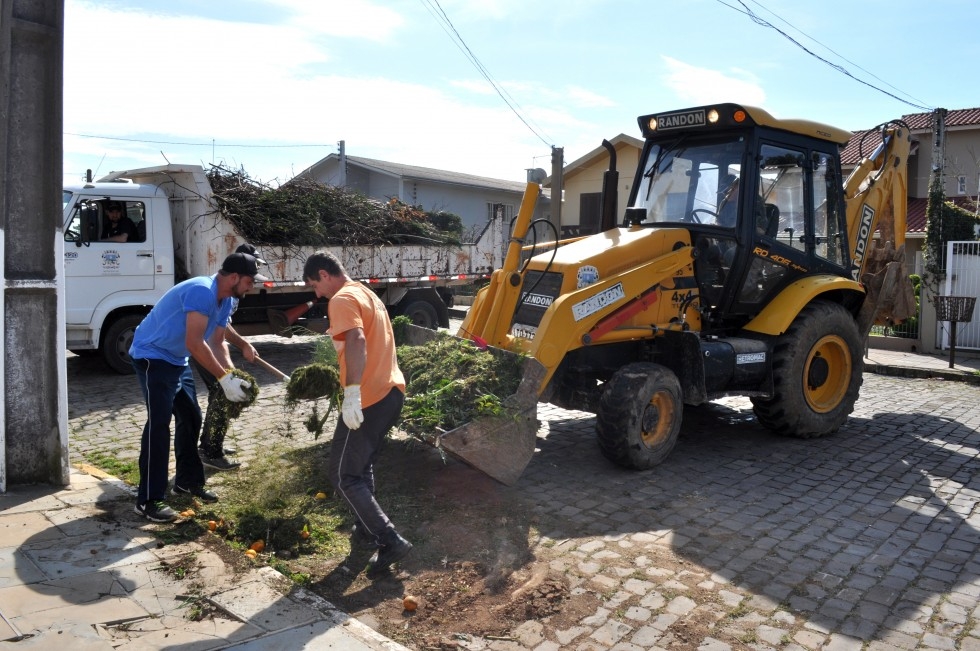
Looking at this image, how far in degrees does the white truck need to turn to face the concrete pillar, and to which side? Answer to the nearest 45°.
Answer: approximately 90° to its left

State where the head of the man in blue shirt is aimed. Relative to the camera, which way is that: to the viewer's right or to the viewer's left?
to the viewer's right

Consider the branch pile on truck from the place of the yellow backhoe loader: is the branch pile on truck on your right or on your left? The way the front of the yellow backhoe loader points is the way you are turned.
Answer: on your right

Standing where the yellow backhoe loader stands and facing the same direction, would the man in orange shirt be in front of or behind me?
in front

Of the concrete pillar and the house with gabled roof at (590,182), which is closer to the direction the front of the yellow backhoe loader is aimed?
the concrete pillar

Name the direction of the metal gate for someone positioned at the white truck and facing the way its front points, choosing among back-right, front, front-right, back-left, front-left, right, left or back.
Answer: back

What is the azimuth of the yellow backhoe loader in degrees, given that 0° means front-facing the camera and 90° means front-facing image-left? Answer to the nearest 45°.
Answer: approximately 45°

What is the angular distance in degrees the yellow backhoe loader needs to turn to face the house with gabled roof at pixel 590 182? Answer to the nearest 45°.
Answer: approximately 135° to its right

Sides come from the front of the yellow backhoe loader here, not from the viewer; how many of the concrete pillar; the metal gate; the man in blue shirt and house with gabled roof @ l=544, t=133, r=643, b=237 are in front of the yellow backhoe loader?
2

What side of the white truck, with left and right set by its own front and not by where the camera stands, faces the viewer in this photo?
left

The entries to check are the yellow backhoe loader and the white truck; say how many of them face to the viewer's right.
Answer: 0

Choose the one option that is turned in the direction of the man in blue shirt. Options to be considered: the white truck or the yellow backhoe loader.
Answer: the yellow backhoe loader

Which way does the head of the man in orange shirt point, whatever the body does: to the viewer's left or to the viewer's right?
to the viewer's left

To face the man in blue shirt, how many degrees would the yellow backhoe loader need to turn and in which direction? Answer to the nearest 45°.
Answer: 0° — it already faces them

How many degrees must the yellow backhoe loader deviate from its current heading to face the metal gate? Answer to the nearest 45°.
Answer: approximately 180°

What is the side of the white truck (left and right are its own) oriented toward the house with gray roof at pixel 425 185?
right
